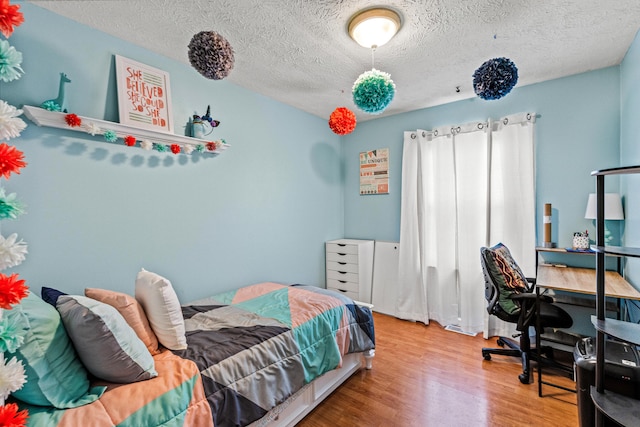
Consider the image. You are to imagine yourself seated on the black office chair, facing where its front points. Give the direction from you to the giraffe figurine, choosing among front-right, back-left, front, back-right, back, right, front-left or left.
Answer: back-right

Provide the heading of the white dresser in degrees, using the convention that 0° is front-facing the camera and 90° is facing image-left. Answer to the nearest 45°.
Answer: approximately 45°

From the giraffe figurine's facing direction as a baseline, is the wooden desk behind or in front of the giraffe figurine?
in front

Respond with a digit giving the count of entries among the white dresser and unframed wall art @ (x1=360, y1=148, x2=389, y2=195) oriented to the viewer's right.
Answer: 0

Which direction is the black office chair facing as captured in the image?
to the viewer's right

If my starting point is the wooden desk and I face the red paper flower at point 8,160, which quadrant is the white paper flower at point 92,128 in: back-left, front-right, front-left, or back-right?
front-right

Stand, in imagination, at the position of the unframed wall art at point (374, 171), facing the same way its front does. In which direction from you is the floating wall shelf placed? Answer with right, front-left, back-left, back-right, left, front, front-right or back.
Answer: front

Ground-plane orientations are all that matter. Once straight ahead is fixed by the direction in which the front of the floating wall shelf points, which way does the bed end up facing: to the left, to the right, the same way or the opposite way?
to the left

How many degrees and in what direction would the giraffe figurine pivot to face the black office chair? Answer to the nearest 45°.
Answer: approximately 45° to its right

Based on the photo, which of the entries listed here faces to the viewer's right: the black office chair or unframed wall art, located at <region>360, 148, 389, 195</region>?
the black office chair

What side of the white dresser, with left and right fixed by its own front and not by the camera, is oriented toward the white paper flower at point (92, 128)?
front

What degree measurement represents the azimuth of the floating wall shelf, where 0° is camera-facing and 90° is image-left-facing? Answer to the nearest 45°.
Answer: approximately 315°

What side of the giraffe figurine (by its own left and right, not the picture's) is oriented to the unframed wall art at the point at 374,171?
front

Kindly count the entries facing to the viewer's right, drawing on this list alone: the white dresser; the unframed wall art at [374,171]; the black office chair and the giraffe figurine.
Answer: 2

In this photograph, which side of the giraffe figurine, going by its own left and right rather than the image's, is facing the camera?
right

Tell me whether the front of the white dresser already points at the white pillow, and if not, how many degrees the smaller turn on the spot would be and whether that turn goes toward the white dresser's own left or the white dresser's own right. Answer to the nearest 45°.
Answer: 0° — it already faces it

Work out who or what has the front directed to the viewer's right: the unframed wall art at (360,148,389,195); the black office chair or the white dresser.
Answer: the black office chair
